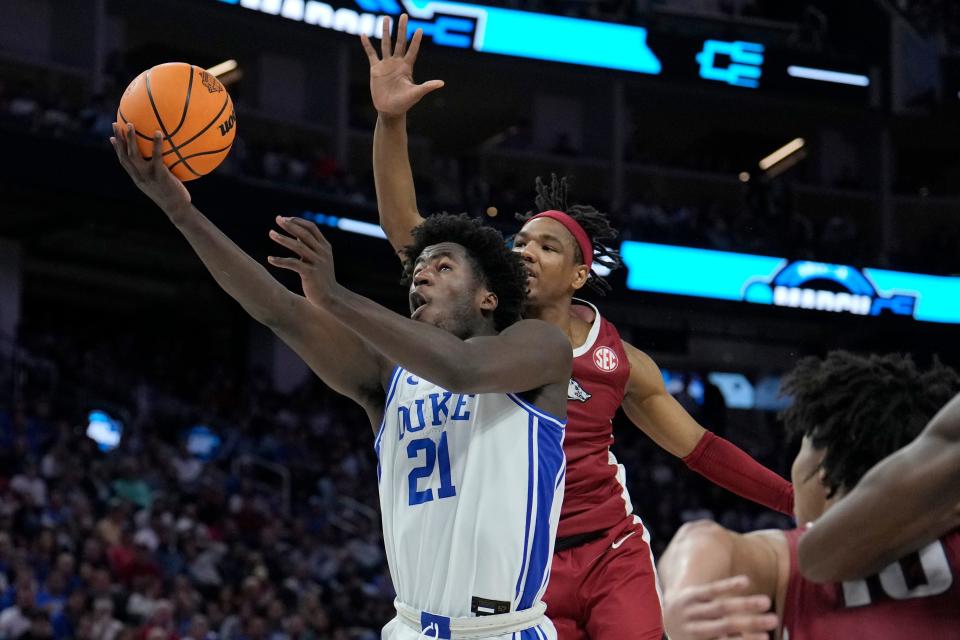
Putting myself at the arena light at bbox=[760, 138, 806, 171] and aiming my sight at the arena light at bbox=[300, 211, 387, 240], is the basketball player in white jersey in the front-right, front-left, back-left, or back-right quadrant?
front-left

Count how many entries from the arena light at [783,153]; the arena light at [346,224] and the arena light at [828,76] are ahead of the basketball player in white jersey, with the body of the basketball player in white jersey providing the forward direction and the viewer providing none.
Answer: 0

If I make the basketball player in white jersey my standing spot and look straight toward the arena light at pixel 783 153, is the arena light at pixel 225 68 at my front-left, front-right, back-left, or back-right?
front-left

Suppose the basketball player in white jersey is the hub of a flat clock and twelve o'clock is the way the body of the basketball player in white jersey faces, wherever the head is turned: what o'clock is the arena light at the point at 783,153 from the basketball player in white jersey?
The arena light is roughly at 5 o'clock from the basketball player in white jersey.

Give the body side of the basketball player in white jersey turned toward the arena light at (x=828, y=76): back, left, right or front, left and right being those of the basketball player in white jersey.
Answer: back

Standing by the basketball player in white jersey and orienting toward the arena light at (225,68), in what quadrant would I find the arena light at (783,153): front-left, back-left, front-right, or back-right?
front-right

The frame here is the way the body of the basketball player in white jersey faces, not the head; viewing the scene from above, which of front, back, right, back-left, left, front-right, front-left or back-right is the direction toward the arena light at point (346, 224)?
back-right

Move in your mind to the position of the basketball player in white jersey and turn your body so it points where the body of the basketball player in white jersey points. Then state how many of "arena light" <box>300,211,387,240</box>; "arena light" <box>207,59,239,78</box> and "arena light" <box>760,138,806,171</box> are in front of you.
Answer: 0

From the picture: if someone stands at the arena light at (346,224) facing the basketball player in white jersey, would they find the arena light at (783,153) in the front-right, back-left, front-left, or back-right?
back-left

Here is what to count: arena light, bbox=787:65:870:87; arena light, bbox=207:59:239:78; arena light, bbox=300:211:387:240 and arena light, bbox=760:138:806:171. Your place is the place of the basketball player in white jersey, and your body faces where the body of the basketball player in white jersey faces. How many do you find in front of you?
0

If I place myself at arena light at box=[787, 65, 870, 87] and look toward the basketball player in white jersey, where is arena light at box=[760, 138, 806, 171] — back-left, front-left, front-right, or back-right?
back-right

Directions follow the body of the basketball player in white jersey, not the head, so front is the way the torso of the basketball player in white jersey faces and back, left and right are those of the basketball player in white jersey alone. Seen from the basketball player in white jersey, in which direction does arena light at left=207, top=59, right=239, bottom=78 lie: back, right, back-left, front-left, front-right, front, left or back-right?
back-right
